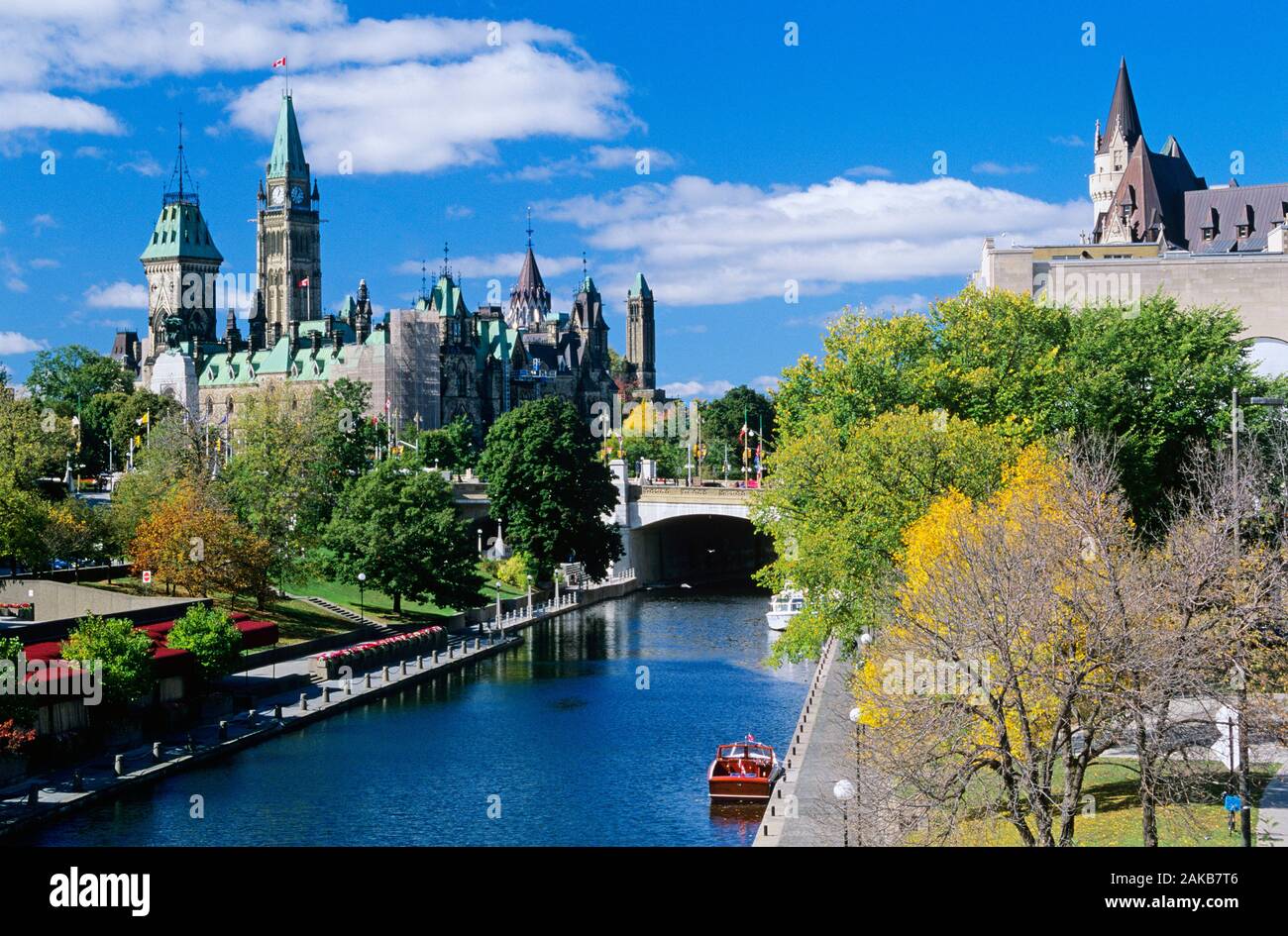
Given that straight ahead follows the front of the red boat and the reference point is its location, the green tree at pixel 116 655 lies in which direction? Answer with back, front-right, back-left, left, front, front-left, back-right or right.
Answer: left

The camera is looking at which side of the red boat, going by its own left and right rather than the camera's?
back

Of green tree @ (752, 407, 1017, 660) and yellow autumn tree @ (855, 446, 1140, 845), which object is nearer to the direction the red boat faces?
the green tree

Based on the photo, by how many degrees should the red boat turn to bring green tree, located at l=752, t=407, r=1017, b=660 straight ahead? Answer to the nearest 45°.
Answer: approximately 45° to its right

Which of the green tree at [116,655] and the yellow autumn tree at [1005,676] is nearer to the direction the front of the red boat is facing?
the green tree

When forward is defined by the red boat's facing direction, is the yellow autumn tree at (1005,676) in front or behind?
behind

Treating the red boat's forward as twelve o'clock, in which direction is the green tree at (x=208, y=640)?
The green tree is roughly at 10 o'clock from the red boat.
